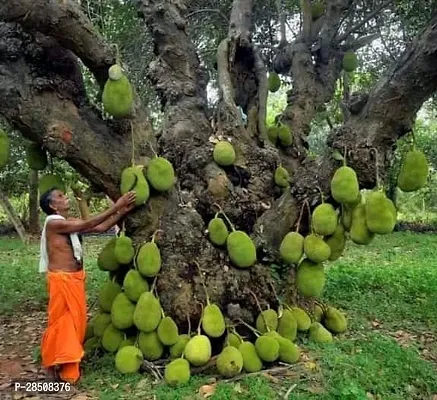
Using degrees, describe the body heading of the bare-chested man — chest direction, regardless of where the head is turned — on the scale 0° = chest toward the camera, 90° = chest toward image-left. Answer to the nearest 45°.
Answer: approximately 270°

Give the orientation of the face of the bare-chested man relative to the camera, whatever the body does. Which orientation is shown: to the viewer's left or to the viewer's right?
to the viewer's right

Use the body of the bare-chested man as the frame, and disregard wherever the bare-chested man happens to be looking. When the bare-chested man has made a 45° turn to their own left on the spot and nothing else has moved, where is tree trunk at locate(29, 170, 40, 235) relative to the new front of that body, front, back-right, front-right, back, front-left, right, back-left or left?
front-left
